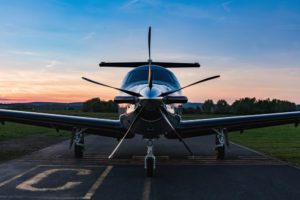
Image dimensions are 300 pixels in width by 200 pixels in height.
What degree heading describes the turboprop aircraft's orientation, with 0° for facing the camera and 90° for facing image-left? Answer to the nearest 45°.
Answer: approximately 0°
